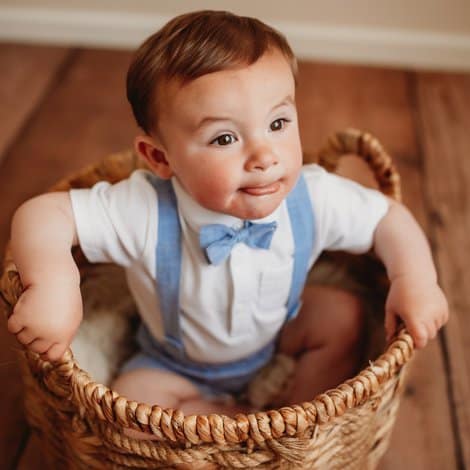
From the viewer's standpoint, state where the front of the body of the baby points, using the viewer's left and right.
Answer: facing the viewer

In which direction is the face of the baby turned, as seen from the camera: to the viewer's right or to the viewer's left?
to the viewer's right
